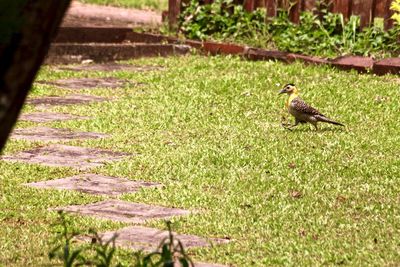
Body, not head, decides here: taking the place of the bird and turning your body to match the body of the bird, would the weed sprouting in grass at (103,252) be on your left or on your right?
on your left

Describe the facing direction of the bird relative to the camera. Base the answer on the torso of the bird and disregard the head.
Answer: to the viewer's left

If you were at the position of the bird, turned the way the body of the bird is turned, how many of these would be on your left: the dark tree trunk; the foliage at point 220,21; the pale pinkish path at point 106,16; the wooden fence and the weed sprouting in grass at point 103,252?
2

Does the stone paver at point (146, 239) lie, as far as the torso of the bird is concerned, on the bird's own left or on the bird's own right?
on the bird's own left

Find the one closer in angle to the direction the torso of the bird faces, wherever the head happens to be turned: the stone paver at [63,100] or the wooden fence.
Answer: the stone paver

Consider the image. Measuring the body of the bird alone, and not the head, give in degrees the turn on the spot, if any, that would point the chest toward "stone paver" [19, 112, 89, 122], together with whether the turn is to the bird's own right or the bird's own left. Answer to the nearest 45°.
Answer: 0° — it already faces it

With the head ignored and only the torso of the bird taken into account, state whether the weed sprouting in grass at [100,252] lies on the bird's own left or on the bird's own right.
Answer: on the bird's own left
